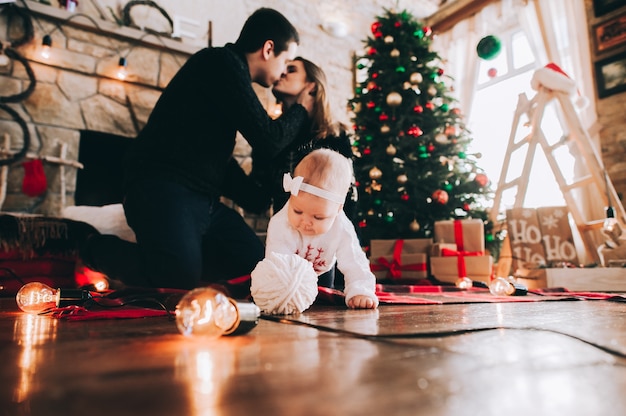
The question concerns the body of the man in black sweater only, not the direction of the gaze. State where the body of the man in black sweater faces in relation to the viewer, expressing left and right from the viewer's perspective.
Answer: facing to the right of the viewer

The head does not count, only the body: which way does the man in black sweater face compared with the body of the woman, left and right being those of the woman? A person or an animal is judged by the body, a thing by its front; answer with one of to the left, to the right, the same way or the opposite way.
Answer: the opposite way

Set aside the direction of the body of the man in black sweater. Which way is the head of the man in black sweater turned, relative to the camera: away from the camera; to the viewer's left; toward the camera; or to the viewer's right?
to the viewer's right

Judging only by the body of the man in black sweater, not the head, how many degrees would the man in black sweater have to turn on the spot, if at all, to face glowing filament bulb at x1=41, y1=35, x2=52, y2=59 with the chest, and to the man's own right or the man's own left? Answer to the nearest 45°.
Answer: approximately 135° to the man's own left

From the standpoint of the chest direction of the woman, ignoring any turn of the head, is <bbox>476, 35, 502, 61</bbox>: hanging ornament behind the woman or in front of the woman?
behind

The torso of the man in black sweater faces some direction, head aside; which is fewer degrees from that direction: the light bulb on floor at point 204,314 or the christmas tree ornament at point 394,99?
the christmas tree ornament

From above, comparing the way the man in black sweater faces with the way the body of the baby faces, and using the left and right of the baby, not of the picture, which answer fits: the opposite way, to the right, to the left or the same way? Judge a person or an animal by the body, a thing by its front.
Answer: to the left

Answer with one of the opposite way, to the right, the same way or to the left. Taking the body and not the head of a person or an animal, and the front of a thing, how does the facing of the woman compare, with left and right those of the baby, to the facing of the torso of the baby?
to the right

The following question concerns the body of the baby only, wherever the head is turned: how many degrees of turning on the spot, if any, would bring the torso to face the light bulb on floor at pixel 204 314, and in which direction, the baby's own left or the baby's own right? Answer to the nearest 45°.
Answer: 0° — they already face it

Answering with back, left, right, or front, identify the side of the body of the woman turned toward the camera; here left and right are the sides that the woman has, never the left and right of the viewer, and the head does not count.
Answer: left

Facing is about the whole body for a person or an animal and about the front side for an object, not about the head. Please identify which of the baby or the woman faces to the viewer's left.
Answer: the woman
